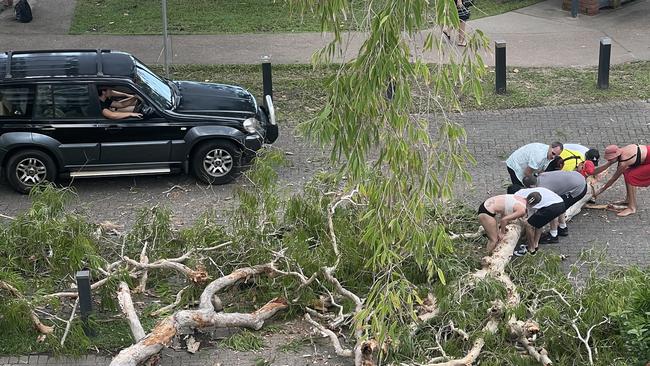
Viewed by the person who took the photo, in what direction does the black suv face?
facing to the right of the viewer

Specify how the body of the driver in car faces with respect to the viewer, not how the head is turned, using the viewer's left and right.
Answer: facing to the right of the viewer

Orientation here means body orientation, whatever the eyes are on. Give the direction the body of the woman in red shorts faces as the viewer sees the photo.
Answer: to the viewer's left

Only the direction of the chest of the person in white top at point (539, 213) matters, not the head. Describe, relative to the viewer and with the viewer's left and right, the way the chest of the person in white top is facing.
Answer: facing to the left of the viewer

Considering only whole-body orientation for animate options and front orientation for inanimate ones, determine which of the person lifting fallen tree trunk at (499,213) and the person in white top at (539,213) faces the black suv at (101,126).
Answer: the person in white top

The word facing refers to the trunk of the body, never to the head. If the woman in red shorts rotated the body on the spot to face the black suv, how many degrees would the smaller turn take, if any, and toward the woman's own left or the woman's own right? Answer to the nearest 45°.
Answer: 0° — they already face it

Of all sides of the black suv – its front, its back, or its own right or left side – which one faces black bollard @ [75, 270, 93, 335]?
right
